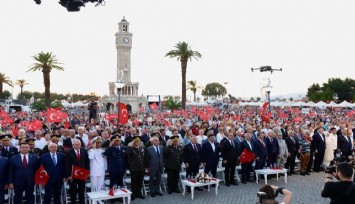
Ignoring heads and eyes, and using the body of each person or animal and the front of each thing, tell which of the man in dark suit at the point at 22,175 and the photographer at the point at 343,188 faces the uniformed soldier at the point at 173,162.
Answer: the photographer

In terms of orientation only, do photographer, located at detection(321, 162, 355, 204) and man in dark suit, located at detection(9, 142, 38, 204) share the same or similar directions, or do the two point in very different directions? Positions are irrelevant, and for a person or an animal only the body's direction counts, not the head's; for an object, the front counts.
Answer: very different directions

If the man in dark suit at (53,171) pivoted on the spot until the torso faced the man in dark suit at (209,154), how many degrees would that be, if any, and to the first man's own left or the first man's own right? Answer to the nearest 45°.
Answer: approximately 90° to the first man's own left

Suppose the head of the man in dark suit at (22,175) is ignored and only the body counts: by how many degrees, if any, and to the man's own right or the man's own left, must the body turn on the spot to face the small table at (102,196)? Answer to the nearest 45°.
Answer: approximately 90° to the man's own left

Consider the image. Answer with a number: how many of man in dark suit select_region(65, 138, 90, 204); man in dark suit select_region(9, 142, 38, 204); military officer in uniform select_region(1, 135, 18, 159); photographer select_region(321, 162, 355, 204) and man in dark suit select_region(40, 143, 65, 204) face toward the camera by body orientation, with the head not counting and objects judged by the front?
4

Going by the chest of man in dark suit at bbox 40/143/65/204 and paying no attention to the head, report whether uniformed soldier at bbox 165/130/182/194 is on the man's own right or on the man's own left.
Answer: on the man's own left

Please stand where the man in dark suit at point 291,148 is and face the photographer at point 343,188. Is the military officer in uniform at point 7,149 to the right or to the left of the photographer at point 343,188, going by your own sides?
right

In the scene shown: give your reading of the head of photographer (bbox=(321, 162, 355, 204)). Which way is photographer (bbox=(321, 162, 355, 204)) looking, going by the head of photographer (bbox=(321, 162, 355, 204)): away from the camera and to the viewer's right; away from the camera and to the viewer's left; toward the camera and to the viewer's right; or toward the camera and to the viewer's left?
away from the camera and to the viewer's left

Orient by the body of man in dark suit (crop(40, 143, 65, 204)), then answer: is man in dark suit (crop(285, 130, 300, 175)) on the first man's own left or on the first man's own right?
on the first man's own left

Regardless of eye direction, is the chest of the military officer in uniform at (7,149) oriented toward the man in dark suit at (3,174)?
yes

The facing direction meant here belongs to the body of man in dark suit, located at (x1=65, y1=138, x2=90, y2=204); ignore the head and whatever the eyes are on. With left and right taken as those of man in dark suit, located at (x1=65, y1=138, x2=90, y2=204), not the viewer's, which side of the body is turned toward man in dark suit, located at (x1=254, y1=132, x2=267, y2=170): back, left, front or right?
left

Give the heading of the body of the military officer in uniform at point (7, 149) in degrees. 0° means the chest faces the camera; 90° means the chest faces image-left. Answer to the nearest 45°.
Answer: approximately 0°
